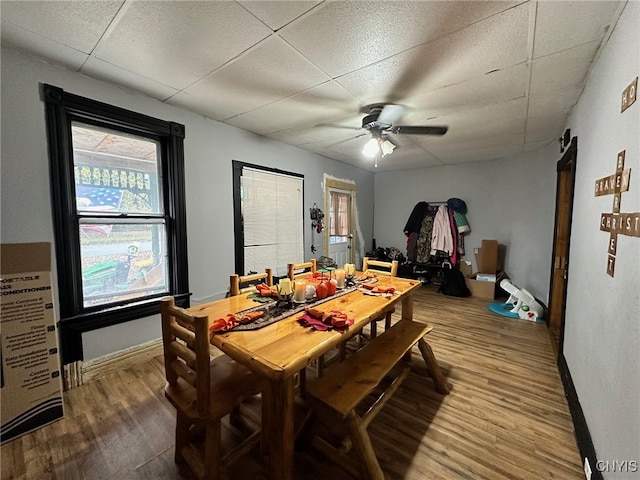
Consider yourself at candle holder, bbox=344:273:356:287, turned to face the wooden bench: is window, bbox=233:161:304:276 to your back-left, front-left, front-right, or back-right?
back-right

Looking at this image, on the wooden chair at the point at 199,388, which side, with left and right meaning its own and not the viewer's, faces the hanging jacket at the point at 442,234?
front

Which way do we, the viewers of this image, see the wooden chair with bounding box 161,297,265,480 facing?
facing away from the viewer and to the right of the viewer

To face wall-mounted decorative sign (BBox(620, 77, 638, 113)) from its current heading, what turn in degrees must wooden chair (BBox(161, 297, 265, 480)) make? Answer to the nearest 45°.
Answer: approximately 90° to its right

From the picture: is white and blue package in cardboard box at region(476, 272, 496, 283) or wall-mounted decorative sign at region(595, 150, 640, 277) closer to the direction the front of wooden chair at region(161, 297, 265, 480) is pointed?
the white and blue package in cardboard box

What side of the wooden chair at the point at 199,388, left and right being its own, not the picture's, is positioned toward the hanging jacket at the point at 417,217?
front

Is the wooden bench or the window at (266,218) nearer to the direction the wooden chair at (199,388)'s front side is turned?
the window

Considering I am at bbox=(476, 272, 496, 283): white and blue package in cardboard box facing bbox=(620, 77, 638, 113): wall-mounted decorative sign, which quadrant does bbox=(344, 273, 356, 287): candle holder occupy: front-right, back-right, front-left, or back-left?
front-right

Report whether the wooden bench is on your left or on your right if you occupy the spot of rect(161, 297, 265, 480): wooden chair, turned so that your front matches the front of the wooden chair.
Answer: on your right

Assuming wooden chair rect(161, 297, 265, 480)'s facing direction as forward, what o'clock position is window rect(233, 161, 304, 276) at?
The window is roughly at 11 o'clock from the wooden chair.

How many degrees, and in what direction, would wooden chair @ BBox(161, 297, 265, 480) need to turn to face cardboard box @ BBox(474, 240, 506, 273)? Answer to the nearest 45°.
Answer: approximately 45° to its right

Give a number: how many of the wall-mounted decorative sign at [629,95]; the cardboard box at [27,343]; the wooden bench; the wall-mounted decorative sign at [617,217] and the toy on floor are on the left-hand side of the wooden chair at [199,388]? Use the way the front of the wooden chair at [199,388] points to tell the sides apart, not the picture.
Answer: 1

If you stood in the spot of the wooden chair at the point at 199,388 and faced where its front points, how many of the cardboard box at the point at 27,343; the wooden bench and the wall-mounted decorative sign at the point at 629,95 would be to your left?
1

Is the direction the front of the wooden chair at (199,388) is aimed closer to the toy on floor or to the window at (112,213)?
the toy on floor

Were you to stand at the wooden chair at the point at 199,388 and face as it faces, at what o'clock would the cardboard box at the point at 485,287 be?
The cardboard box is roughly at 1 o'clock from the wooden chair.
